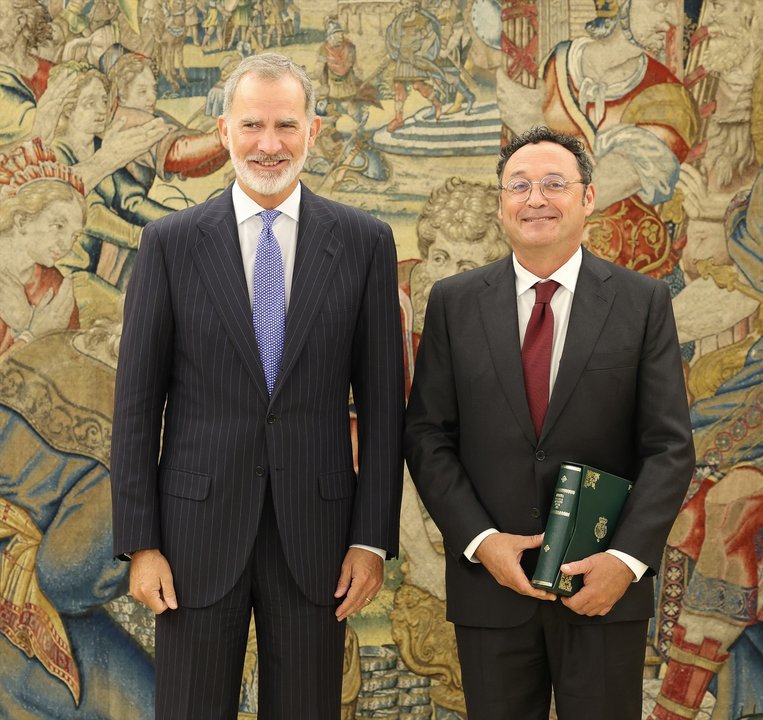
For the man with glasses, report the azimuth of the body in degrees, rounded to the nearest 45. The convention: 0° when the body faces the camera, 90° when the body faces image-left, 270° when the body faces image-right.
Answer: approximately 0°

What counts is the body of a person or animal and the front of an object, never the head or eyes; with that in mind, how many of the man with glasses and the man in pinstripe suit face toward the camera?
2

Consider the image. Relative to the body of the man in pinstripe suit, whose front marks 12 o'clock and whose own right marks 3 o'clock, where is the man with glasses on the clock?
The man with glasses is roughly at 9 o'clock from the man in pinstripe suit.

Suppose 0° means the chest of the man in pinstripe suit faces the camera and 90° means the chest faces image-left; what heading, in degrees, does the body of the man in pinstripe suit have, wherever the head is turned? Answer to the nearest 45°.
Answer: approximately 0°
